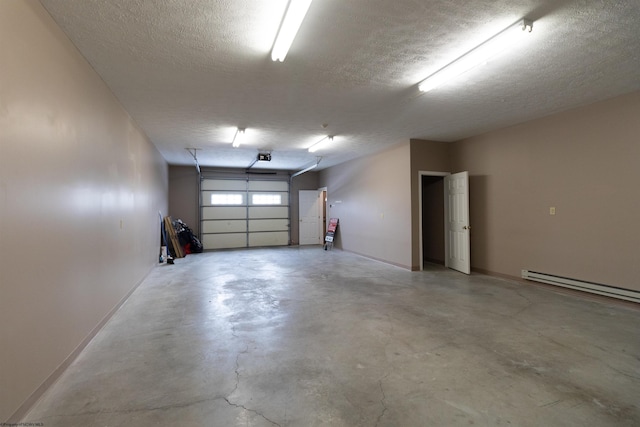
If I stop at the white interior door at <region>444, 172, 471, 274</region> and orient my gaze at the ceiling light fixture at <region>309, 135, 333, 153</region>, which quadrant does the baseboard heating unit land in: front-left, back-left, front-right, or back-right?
back-left

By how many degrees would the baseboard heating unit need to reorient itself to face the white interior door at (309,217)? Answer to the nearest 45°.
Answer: approximately 45° to its right

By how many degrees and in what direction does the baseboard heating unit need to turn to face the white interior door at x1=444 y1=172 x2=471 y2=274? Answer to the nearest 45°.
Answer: approximately 45° to its right

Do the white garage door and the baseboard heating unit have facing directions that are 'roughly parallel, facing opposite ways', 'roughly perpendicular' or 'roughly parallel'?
roughly perpendicular

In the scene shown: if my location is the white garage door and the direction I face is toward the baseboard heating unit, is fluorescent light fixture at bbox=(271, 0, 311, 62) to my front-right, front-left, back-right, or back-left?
front-right

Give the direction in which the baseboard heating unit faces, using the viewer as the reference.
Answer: facing the viewer and to the left of the viewer

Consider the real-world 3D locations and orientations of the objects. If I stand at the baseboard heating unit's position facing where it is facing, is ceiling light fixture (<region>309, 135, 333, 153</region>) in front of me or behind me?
in front

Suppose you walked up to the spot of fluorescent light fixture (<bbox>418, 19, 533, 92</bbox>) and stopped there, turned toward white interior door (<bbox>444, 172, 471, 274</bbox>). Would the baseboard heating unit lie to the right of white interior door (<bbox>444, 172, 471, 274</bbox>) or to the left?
right

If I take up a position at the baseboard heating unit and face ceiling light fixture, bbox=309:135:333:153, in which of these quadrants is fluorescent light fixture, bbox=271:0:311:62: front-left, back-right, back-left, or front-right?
front-left
